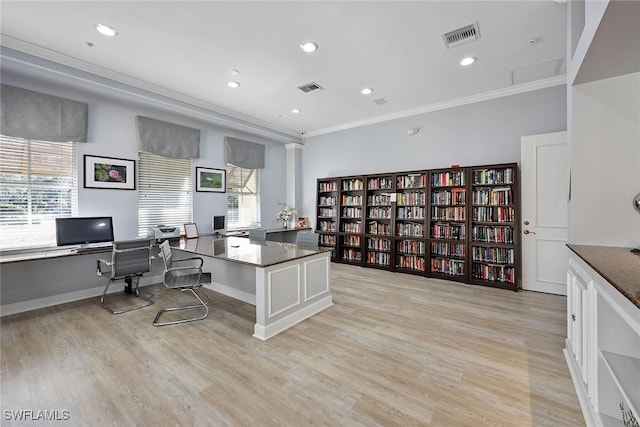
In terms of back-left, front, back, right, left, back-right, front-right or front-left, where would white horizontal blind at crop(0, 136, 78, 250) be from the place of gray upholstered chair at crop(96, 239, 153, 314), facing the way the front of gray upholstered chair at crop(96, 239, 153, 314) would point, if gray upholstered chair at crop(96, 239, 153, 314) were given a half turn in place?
back

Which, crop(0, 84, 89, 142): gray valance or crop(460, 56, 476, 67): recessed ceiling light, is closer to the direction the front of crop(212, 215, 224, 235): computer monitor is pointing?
the recessed ceiling light

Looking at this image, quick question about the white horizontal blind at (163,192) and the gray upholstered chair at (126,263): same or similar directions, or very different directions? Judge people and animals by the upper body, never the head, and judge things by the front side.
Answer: very different directions

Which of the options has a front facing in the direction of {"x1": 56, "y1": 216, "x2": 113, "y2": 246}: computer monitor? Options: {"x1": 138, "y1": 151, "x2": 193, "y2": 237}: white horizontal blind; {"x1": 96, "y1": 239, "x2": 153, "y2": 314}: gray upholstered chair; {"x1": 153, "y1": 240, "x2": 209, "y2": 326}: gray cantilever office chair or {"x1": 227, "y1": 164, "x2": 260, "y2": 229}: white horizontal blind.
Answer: the gray upholstered chair

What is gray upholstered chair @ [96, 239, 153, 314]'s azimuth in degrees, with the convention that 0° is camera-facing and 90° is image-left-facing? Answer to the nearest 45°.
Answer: approximately 135°

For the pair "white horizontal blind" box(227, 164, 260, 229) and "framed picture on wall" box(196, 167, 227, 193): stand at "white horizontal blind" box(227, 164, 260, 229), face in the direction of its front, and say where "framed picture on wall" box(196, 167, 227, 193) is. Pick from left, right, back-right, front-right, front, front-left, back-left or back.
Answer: right

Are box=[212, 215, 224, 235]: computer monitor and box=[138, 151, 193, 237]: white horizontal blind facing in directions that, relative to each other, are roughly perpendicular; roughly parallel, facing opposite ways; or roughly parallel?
roughly parallel

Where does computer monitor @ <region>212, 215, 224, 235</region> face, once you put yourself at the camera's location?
facing the viewer and to the right of the viewer

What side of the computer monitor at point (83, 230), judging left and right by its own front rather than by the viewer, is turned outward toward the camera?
front

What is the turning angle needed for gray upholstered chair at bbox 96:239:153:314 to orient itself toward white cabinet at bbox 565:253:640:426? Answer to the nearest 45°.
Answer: approximately 180°

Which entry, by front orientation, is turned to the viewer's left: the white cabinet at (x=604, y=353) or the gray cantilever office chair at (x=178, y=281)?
the white cabinet

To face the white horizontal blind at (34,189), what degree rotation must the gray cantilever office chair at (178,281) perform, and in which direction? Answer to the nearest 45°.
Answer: approximately 135° to its left

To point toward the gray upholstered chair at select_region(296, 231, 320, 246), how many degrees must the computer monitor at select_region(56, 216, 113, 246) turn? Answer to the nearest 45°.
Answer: approximately 45° to its left

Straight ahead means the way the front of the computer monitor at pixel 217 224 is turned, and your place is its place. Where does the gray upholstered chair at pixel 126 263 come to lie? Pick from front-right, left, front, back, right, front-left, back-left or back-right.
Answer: right

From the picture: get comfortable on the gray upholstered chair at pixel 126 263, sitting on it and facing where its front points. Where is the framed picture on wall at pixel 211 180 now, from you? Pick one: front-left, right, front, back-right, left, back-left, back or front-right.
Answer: right

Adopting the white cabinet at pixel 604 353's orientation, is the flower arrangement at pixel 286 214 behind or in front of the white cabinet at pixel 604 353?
in front
